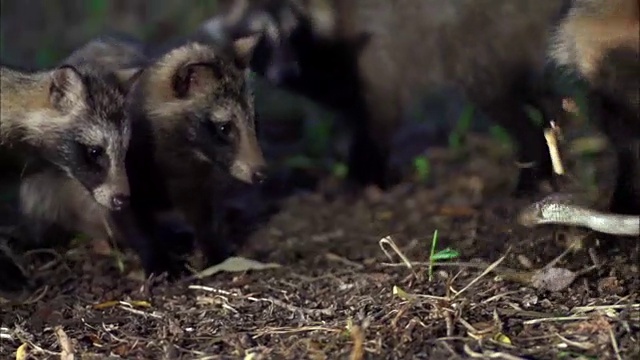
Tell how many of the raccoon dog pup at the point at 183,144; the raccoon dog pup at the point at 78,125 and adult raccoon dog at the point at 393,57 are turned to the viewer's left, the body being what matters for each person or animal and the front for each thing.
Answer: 1

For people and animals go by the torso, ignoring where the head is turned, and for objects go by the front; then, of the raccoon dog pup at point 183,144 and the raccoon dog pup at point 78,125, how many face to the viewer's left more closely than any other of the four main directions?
0

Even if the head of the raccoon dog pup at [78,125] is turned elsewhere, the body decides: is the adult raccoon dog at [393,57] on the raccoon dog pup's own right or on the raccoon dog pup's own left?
on the raccoon dog pup's own left

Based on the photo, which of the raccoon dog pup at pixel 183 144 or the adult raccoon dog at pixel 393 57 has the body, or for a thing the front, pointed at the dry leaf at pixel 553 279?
the raccoon dog pup at pixel 183 144

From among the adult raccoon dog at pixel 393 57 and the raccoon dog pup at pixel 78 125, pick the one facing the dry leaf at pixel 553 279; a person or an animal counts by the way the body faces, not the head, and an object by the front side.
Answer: the raccoon dog pup at pixel 78 125

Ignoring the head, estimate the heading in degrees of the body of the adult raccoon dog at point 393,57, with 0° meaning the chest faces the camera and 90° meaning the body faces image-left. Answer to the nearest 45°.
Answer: approximately 90°

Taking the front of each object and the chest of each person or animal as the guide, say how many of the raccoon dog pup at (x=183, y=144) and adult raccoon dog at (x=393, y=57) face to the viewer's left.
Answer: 1

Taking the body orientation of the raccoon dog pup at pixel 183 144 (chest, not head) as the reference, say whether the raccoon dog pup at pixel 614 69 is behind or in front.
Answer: in front

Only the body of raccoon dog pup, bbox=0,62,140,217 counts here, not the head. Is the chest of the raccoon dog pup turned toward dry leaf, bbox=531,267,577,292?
yes

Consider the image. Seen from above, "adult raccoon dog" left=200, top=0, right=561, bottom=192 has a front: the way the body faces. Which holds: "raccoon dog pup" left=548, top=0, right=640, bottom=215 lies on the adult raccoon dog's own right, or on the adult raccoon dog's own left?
on the adult raccoon dog's own left

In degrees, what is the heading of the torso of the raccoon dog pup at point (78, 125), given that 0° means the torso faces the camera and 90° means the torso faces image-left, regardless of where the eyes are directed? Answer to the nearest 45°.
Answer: approximately 315°

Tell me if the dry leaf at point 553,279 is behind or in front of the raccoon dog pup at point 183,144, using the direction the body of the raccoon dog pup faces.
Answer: in front

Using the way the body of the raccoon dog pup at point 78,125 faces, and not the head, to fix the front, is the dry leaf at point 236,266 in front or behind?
in front

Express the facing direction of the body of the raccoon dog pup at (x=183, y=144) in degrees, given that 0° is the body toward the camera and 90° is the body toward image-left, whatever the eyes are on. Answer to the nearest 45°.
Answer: approximately 315°

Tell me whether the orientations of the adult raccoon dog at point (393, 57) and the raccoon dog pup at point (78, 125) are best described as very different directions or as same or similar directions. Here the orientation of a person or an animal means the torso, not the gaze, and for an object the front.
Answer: very different directions
